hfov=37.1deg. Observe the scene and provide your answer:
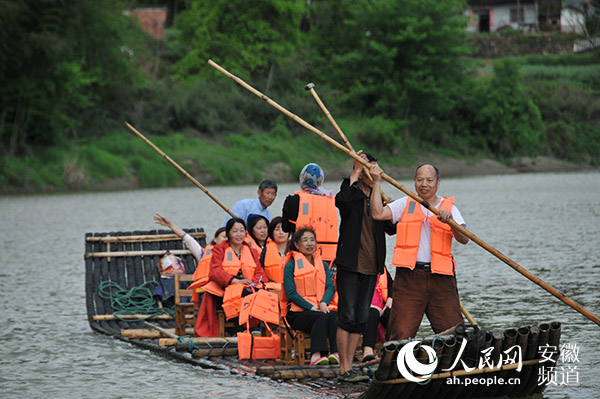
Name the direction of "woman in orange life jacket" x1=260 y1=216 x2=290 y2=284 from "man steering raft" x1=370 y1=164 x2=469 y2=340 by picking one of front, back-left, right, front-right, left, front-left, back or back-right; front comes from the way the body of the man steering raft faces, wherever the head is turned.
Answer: back-right

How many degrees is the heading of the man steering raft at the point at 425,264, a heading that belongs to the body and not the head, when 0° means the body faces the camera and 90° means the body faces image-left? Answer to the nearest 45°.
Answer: approximately 0°
